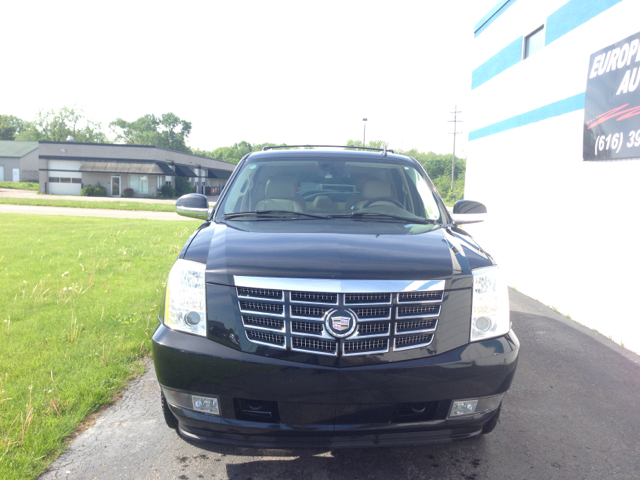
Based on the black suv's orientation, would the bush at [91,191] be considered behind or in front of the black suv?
behind

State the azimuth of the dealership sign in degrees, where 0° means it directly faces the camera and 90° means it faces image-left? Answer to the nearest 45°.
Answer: approximately 45°

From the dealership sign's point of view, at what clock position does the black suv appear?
The black suv is roughly at 11 o'clock from the dealership sign.

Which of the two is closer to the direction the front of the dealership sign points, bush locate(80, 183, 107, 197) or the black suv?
the black suv

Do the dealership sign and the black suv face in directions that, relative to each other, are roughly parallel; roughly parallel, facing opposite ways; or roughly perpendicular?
roughly perpendicular

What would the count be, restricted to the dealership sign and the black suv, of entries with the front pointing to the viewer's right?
0

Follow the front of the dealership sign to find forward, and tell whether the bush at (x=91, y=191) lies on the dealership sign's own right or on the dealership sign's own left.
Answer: on the dealership sign's own right
